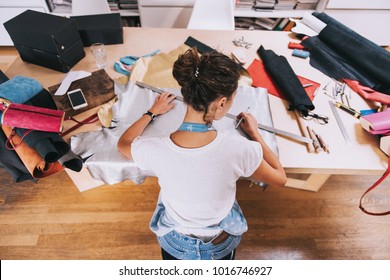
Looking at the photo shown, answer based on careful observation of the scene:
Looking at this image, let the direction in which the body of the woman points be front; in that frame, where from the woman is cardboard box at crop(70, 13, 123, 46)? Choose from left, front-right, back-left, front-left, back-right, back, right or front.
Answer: front-left

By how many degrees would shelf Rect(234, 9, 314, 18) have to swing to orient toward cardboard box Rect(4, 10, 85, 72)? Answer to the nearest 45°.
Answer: approximately 45° to its right

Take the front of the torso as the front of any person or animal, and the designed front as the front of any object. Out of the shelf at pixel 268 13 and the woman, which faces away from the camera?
the woman

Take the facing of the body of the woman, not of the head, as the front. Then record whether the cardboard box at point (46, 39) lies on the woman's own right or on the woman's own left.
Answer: on the woman's own left

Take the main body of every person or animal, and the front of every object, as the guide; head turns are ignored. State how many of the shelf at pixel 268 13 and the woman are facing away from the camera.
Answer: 1

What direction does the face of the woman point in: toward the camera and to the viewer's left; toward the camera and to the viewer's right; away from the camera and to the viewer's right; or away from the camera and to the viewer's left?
away from the camera and to the viewer's right

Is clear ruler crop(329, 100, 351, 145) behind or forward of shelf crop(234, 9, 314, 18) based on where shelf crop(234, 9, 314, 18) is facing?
forward

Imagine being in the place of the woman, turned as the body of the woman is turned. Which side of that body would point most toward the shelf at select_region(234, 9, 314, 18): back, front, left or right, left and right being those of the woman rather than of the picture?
front

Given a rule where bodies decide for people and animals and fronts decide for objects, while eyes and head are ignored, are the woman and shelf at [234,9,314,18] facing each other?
yes

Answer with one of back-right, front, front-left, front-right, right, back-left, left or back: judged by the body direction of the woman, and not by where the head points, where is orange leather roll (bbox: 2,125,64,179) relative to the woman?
left

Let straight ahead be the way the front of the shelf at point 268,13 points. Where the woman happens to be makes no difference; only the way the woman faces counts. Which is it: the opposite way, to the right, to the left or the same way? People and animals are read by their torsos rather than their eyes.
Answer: the opposite way

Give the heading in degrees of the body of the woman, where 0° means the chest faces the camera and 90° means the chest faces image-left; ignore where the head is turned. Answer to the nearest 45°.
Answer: approximately 180°
